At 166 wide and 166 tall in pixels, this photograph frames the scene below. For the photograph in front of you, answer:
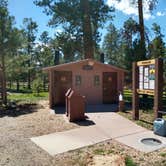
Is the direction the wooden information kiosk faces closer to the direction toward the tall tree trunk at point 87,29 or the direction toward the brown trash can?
the brown trash can

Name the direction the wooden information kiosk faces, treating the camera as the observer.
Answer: facing the viewer and to the left of the viewer

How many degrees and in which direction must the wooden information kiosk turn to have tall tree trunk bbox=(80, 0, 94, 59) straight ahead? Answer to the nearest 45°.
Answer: approximately 90° to its right

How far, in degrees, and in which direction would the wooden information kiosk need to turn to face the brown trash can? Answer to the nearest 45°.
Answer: approximately 45° to its right
